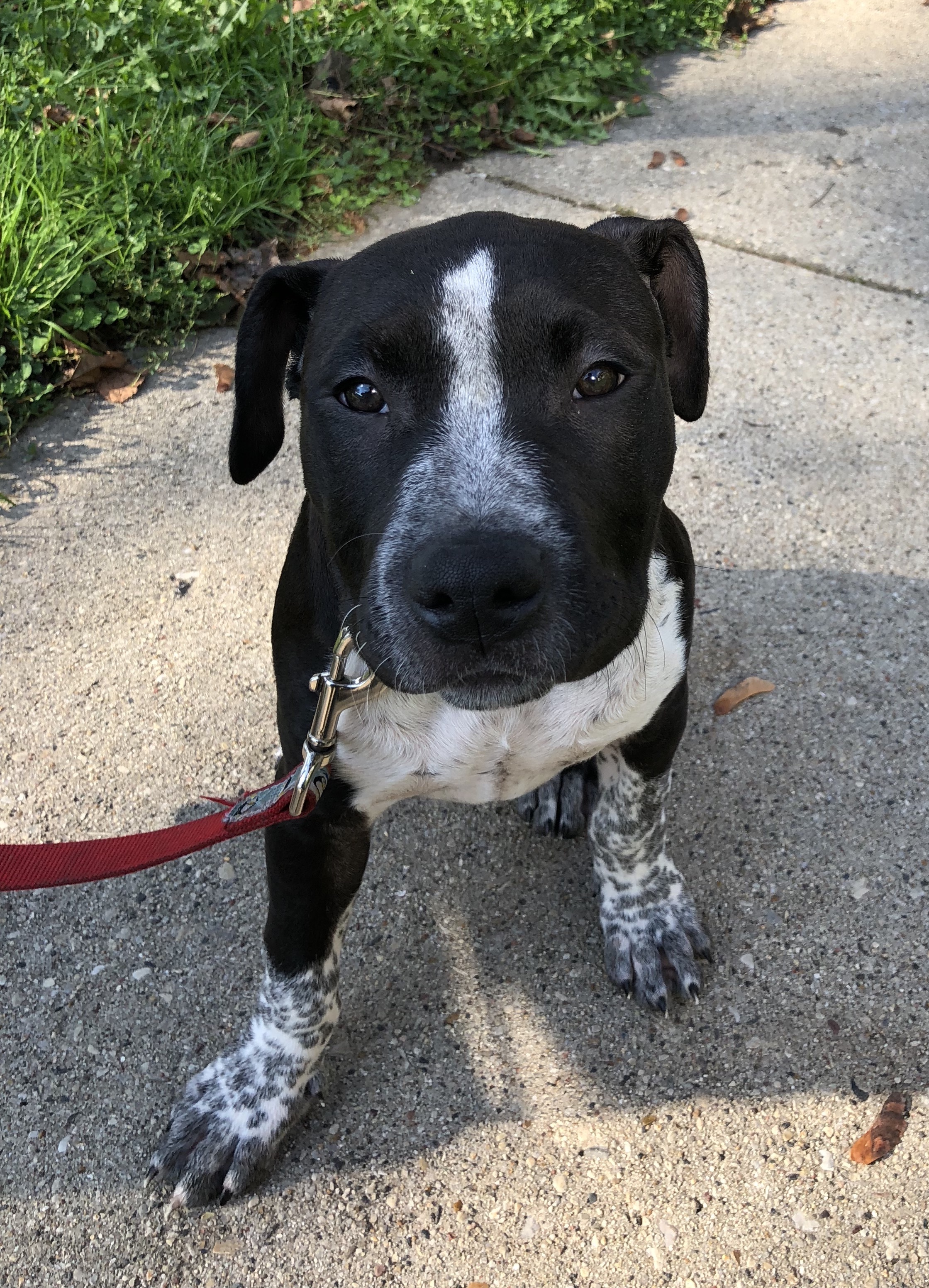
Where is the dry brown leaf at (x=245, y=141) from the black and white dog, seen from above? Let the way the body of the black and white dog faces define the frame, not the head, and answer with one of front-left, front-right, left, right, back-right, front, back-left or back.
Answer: back

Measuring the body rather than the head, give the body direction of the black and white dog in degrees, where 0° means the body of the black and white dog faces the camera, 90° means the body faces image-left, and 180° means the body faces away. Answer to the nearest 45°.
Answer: approximately 0°

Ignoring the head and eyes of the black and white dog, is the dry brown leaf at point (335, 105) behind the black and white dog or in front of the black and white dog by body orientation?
behind

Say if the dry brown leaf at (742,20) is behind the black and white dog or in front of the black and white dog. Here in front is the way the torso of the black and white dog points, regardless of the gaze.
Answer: behind

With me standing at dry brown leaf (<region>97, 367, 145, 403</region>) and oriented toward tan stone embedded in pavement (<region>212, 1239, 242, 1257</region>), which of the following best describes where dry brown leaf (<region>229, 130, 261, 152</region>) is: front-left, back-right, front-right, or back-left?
back-left
